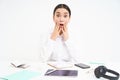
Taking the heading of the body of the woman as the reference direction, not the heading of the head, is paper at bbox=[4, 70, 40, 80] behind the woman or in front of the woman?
in front

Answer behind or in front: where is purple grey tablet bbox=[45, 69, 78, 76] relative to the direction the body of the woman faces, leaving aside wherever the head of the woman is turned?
in front

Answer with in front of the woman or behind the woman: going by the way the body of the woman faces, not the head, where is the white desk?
in front

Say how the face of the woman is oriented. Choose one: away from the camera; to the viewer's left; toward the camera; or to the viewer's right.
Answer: toward the camera

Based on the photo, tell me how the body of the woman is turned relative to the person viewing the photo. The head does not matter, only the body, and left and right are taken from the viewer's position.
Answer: facing the viewer
